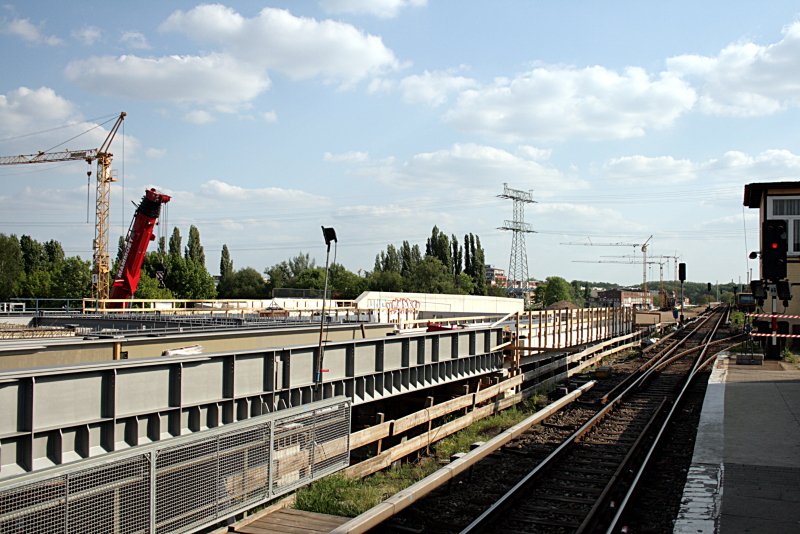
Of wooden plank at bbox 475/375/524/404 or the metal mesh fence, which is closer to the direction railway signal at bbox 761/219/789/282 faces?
the metal mesh fence

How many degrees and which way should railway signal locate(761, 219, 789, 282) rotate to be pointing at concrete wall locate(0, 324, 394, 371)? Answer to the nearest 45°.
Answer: approximately 45° to its right

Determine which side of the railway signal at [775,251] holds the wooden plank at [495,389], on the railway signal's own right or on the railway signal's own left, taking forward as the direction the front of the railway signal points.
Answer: on the railway signal's own right

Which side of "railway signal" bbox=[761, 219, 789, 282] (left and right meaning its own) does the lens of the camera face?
front

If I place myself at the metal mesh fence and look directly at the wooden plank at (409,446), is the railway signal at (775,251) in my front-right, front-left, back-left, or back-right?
front-right

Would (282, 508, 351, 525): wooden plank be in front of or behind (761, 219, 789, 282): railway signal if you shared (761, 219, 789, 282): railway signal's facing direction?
in front
